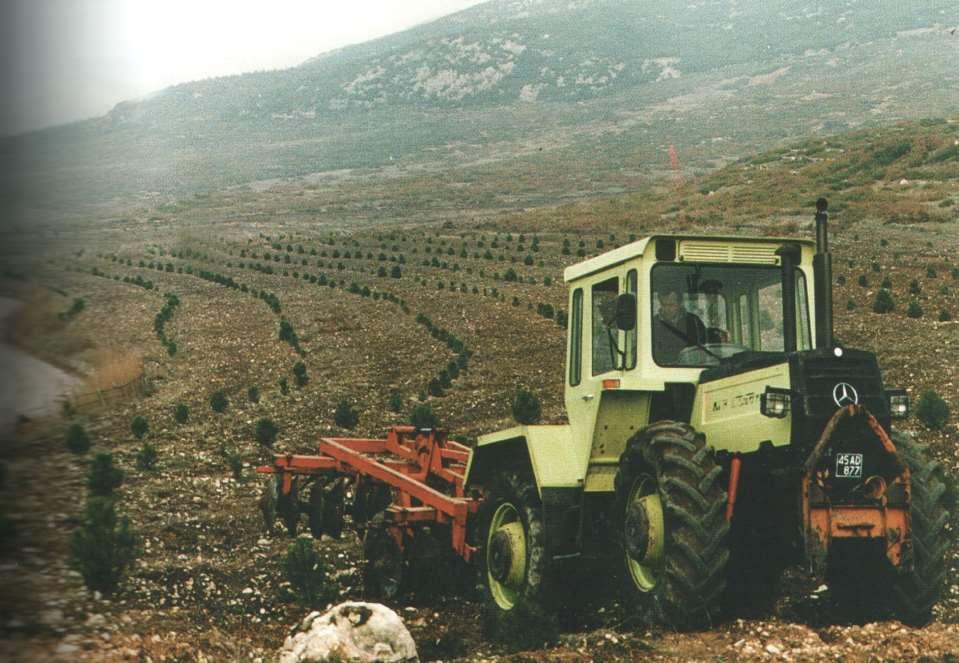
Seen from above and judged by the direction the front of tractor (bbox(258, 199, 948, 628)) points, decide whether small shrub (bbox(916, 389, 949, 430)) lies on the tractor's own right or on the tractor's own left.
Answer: on the tractor's own left

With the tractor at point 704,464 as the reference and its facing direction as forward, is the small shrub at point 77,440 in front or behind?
behind

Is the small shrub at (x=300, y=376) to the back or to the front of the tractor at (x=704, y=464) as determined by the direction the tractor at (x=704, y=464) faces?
to the back

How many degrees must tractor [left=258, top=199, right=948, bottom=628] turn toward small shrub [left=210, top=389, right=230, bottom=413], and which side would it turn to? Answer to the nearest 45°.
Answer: approximately 180°

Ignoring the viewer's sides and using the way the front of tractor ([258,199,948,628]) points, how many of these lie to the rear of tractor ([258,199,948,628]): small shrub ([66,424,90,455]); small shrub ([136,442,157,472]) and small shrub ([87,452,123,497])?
3

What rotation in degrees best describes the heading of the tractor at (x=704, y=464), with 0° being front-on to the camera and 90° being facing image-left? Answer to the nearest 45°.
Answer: approximately 315°

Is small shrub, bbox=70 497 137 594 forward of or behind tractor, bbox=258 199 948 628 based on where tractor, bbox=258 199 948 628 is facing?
behind

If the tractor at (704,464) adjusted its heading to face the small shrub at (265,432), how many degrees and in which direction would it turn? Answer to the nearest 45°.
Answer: approximately 180°

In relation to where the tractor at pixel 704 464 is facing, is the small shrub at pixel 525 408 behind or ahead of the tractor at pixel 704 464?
behind

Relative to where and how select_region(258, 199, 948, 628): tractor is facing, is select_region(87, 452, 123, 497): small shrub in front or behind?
behind

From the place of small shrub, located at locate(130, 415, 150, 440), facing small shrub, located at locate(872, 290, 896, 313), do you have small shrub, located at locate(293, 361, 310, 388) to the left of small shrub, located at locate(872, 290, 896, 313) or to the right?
left
